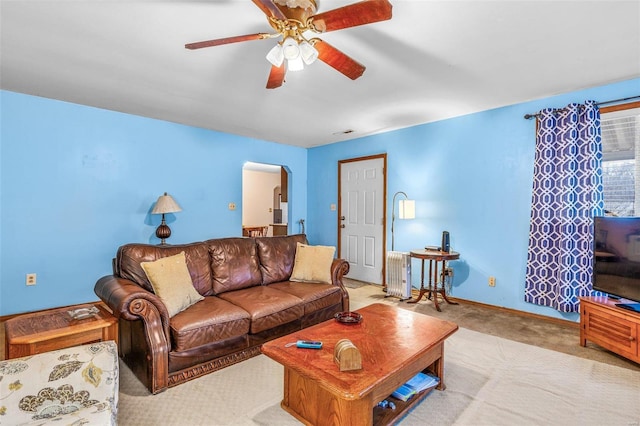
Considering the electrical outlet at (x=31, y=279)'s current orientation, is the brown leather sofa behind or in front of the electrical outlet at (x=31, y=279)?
in front

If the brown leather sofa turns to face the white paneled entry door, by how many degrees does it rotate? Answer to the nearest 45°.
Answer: approximately 90° to its left

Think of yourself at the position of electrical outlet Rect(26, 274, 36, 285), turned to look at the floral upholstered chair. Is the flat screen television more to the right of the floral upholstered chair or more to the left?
left

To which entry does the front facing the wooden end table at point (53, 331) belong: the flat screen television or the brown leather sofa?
the flat screen television

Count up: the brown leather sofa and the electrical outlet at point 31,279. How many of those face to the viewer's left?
0

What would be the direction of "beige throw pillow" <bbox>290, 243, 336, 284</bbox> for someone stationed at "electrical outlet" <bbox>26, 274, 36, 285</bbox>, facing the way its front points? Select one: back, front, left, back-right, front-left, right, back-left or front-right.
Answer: front-left

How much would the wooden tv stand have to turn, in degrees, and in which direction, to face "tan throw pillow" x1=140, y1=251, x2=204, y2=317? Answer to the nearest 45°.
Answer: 0° — it already faces it

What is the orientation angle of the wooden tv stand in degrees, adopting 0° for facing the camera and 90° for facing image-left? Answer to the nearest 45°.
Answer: approximately 45°

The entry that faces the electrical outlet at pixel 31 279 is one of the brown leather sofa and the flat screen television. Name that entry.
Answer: the flat screen television

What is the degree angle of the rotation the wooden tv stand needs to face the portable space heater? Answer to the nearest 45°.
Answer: approximately 45° to its right

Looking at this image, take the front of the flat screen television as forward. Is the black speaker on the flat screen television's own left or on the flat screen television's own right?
on the flat screen television's own right
